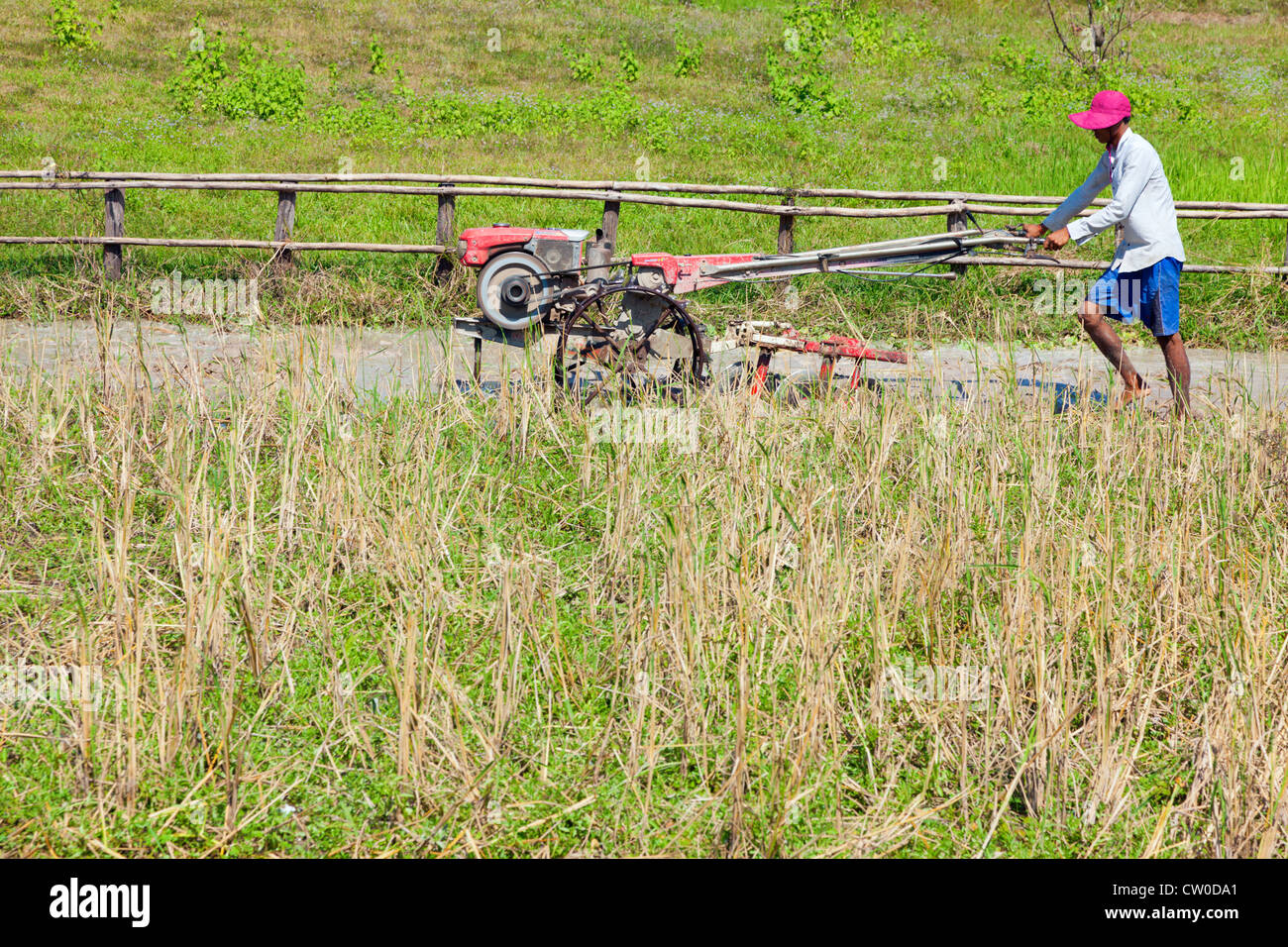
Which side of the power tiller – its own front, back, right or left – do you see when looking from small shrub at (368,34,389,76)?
right

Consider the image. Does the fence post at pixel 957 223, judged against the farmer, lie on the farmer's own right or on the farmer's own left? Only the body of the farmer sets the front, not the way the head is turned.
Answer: on the farmer's own right

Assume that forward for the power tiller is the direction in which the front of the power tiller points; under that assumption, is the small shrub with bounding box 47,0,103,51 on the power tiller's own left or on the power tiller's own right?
on the power tiller's own right

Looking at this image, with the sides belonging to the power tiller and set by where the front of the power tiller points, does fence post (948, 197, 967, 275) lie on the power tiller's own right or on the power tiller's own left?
on the power tiller's own right

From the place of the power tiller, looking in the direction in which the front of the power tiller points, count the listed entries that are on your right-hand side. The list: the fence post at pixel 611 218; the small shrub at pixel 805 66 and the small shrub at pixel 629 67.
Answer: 3

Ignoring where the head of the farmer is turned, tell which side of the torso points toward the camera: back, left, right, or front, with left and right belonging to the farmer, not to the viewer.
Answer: left

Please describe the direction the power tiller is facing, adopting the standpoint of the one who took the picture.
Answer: facing to the left of the viewer

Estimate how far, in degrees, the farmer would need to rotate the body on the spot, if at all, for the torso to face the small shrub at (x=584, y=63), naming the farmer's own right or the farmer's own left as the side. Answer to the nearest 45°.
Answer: approximately 45° to the farmer's own right

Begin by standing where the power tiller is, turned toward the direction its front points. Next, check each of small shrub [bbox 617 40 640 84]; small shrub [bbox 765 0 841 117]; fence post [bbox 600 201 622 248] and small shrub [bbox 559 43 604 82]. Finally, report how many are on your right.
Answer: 4

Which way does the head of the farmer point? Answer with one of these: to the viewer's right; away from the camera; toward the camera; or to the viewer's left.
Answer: to the viewer's left
